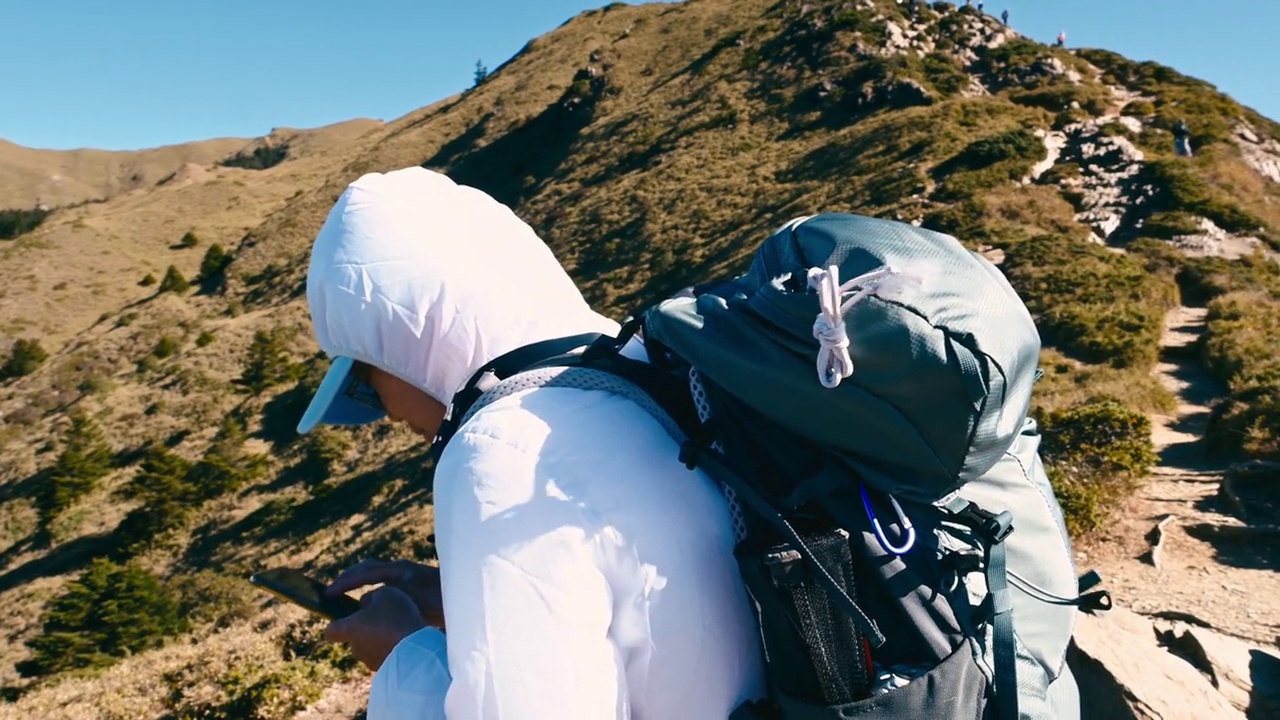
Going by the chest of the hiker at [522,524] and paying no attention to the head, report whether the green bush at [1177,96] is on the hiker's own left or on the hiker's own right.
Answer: on the hiker's own right

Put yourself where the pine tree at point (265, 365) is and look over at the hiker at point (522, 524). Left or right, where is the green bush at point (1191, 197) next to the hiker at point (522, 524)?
left

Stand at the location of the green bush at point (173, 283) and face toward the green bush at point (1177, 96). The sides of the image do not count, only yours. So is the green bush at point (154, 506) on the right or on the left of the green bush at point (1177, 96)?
right

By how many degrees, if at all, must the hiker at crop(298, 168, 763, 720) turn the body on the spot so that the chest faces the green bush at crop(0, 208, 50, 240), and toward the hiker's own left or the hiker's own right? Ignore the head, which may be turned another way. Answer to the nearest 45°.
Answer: approximately 45° to the hiker's own right

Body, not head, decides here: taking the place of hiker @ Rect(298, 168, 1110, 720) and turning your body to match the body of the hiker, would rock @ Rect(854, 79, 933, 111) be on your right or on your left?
on your right

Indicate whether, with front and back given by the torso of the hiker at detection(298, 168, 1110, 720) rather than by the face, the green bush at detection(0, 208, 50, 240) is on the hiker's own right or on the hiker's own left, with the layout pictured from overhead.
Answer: on the hiker's own right

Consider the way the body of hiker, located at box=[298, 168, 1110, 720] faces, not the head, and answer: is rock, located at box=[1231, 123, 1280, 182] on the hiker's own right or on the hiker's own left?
on the hiker's own right

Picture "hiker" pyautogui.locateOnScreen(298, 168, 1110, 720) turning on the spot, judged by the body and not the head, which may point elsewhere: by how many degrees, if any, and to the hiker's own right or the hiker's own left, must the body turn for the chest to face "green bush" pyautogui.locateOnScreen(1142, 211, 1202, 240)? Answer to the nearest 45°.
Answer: approximately 135° to the hiker's own right

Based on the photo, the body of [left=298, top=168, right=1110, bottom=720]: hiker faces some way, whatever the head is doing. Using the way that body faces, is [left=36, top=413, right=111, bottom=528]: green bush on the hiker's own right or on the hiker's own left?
on the hiker's own right

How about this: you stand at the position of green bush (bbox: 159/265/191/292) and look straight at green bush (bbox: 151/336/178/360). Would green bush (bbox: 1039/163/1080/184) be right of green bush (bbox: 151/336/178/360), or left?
left

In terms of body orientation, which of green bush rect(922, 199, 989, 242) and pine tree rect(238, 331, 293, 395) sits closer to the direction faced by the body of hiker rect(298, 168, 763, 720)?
the pine tree

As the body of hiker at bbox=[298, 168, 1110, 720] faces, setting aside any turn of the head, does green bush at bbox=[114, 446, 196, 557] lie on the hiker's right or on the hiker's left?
on the hiker's right

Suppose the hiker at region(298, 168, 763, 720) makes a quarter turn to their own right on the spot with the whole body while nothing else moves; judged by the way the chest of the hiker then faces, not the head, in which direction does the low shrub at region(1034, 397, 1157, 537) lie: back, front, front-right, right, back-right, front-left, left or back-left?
front-right

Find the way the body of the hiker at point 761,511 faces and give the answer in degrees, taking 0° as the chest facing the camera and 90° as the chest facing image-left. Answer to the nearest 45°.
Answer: approximately 90°
